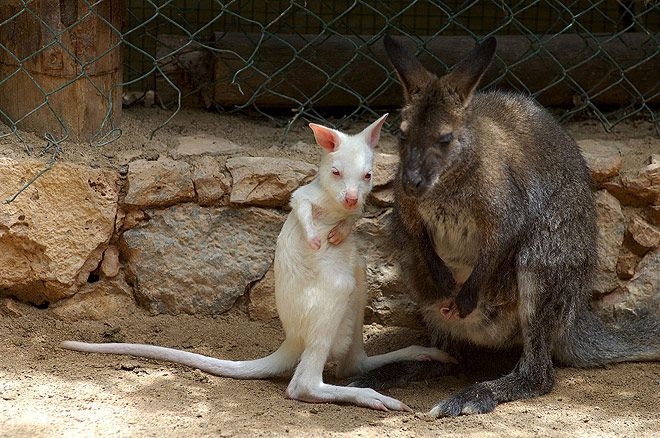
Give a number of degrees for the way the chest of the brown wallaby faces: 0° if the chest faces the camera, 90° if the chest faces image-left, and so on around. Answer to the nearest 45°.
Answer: approximately 45°

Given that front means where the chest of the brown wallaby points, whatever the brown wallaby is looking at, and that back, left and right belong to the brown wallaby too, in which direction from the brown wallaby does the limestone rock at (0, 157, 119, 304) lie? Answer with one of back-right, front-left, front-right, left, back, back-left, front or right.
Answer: front-right

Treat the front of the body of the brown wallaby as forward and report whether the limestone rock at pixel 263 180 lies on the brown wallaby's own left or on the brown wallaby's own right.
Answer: on the brown wallaby's own right

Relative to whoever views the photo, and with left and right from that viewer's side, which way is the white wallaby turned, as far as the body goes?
facing the viewer and to the right of the viewer

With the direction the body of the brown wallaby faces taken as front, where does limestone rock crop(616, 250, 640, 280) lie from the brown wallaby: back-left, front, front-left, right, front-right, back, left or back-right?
back

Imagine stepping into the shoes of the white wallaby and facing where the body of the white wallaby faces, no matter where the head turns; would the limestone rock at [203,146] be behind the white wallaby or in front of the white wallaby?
behind
